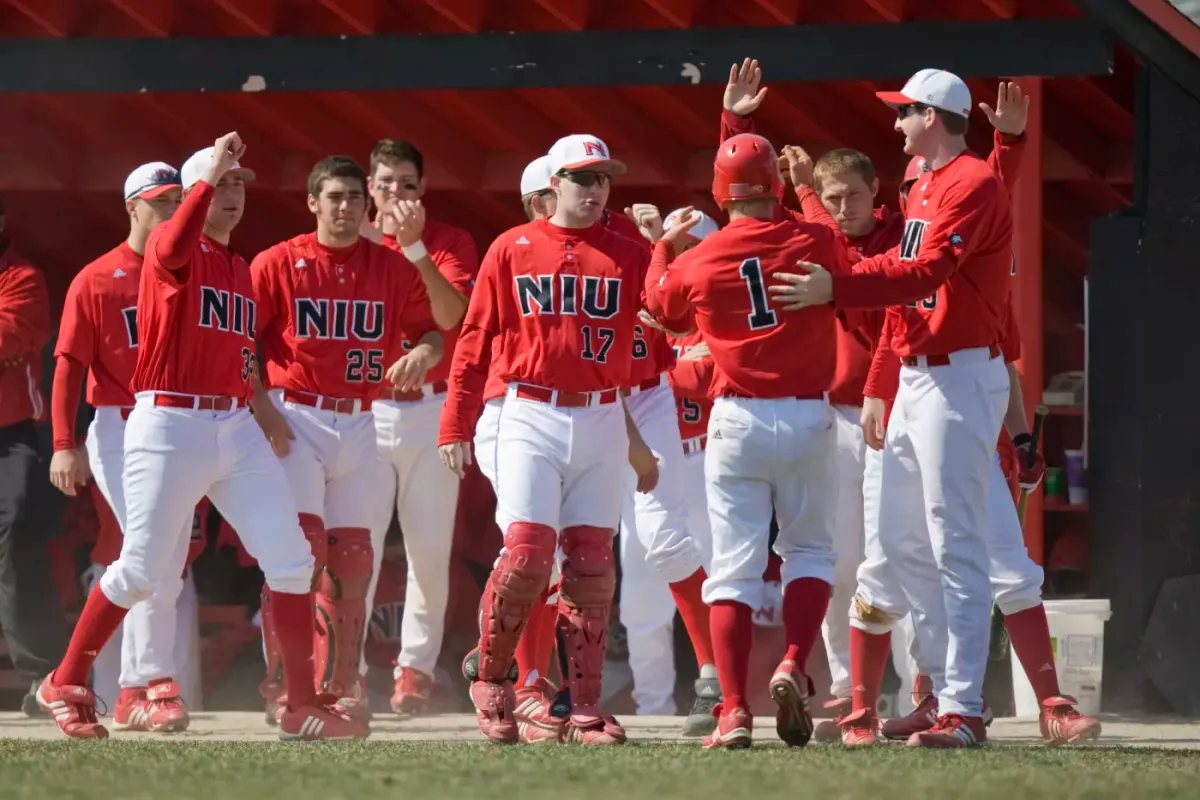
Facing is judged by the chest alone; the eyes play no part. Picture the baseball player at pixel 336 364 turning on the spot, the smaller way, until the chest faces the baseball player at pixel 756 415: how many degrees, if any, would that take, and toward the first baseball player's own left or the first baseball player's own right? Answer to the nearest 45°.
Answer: approximately 45° to the first baseball player's own left

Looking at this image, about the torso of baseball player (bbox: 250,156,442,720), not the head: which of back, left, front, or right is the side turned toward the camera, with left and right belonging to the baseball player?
front

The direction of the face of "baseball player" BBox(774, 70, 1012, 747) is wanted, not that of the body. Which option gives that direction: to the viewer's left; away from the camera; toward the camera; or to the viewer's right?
to the viewer's left

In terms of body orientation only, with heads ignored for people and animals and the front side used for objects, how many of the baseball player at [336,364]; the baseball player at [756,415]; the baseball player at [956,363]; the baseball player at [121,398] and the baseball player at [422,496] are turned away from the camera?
1

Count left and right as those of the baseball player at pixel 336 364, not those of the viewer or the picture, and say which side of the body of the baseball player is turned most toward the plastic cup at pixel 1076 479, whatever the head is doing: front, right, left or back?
left

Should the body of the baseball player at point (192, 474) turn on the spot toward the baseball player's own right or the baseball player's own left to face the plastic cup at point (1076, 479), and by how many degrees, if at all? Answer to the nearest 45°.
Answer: approximately 45° to the baseball player's own left

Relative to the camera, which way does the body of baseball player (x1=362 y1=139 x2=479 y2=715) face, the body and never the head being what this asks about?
toward the camera

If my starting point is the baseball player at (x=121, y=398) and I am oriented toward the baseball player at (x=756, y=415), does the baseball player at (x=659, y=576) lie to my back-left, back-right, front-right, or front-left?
front-left

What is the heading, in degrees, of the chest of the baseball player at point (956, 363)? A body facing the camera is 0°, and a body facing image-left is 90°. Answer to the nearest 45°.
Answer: approximately 45°

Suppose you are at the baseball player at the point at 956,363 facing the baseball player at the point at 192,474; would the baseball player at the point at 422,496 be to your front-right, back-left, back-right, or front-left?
front-right

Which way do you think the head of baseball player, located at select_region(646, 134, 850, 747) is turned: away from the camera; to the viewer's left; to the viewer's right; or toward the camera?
away from the camera

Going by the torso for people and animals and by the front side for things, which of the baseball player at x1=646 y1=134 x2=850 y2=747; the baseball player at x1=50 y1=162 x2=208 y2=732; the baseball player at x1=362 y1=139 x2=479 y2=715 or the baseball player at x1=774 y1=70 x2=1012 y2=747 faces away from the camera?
the baseball player at x1=646 y1=134 x2=850 y2=747

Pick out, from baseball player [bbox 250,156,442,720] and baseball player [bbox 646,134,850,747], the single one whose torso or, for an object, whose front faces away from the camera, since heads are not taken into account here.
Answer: baseball player [bbox 646,134,850,747]

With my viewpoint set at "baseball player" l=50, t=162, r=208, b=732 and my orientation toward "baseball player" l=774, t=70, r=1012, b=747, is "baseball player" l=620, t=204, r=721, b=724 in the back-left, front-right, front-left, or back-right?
front-left
